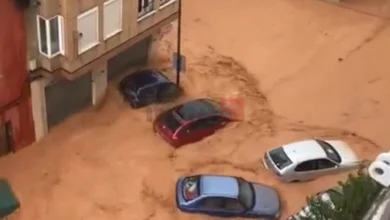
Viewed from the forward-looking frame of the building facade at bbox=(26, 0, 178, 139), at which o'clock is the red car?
The red car is roughly at 11 o'clock from the building facade.

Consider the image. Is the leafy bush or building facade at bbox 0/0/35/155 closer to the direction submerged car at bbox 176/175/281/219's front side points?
the leafy bush

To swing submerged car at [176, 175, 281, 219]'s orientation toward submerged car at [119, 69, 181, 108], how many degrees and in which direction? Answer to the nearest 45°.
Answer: approximately 135° to its left

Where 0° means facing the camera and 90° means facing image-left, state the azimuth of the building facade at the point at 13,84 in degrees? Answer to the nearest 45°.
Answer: approximately 315°

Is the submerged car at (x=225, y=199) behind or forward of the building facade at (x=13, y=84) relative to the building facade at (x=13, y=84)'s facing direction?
forward

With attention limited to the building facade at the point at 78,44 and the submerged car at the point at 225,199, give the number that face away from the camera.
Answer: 0

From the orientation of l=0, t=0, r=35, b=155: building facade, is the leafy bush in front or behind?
in front

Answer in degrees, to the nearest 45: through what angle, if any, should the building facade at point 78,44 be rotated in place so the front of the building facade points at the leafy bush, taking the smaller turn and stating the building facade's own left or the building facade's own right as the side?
0° — it already faces it

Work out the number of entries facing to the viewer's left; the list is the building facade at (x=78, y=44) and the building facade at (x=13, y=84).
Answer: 0
